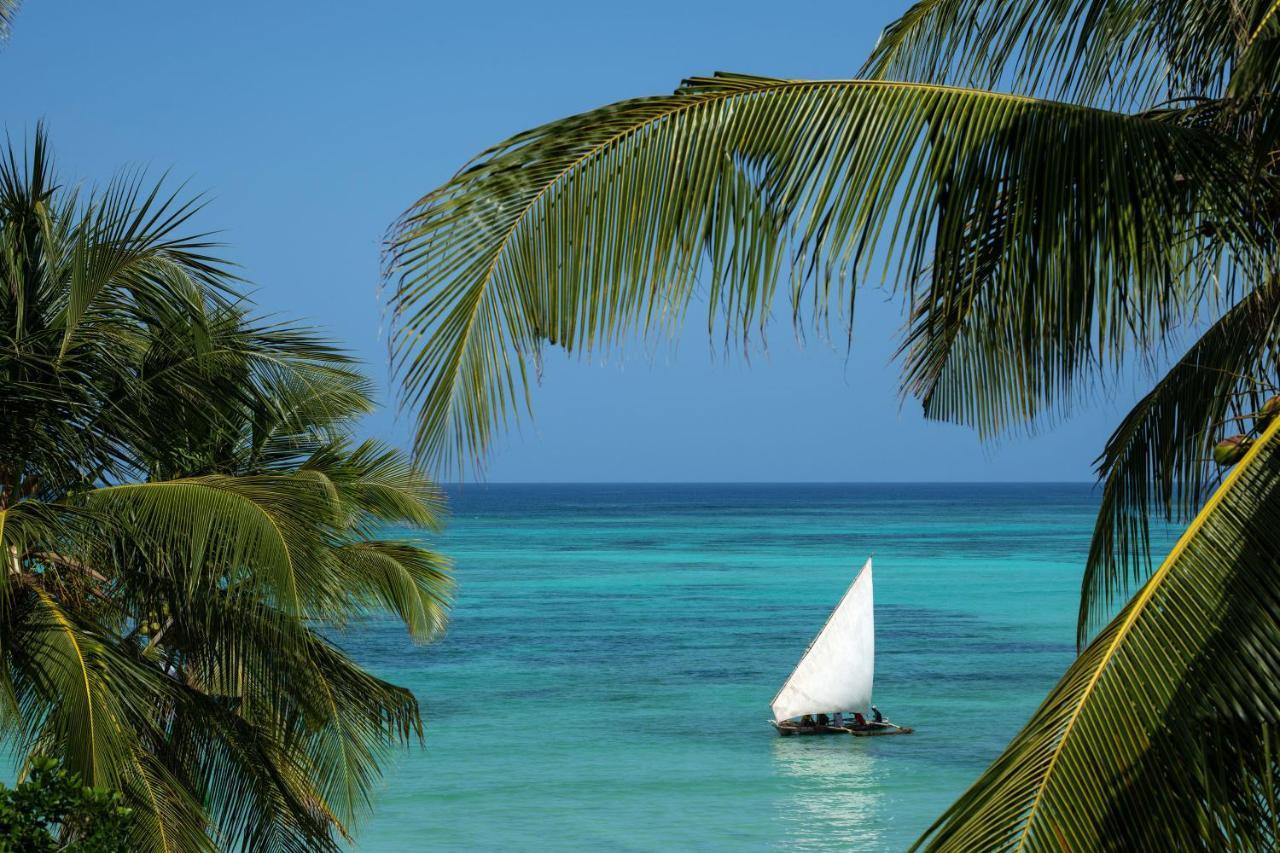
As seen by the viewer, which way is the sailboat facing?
to the viewer's left
